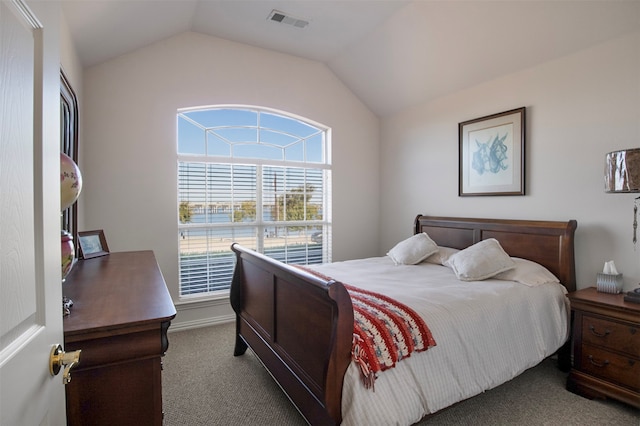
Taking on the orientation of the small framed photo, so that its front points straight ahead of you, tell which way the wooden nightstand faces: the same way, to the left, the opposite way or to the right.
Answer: the opposite way

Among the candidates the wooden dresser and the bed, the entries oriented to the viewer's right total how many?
1

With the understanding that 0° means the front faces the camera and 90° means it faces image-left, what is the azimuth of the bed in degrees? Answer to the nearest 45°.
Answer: approximately 45°

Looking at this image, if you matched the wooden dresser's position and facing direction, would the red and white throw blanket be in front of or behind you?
in front

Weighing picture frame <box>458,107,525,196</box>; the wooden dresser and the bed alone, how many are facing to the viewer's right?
1

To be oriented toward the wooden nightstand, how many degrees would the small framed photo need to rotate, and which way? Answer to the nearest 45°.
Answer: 0° — it already faces it

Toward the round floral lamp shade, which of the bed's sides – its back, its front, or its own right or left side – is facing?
front

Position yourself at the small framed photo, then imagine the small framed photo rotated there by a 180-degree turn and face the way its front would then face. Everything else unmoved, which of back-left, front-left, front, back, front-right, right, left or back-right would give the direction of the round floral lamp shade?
back-left

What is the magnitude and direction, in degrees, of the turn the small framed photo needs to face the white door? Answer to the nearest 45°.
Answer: approximately 45° to its right

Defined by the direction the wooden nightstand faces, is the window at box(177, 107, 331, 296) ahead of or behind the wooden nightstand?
ahead

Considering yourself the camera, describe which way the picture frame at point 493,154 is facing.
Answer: facing the viewer and to the left of the viewer

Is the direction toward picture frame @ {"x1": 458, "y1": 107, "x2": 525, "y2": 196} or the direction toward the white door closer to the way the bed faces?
the white door

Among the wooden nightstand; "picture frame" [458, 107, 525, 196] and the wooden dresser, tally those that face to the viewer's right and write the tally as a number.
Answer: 1

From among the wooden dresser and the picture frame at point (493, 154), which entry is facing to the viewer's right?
the wooden dresser

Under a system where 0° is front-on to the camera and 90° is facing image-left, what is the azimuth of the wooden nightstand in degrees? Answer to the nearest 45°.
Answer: approximately 45°

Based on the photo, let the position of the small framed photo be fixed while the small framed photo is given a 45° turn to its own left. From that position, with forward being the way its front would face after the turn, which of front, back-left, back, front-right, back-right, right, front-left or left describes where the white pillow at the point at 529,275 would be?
front-right

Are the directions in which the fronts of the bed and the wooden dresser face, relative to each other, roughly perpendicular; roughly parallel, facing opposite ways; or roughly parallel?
roughly parallel, facing opposite ways

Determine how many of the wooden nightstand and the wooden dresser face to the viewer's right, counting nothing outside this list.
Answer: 1

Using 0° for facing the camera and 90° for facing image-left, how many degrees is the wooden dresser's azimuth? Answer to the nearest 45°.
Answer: approximately 270°

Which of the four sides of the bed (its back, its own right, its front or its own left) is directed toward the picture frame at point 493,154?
back
